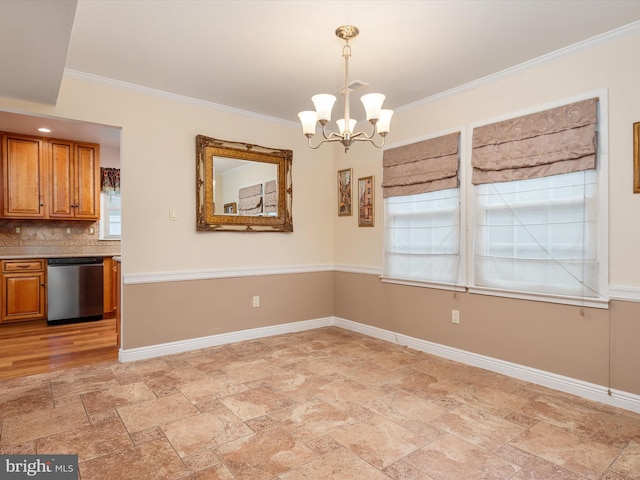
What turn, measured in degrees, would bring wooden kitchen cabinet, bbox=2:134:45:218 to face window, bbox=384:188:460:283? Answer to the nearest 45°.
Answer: approximately 45° to its left

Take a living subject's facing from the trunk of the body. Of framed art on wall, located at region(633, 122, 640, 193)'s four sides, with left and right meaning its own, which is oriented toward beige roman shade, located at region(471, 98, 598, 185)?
right

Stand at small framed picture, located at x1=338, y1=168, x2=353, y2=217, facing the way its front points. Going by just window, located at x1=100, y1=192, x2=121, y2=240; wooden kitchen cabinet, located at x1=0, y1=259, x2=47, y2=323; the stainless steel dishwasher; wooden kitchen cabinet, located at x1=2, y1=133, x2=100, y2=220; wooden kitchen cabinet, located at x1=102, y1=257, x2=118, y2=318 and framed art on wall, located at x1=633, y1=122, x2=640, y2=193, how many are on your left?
1

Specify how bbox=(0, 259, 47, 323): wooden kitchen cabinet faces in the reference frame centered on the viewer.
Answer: facing the viewer

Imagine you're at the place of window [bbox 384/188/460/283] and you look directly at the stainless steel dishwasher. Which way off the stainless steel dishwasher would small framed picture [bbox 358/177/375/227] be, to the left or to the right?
right

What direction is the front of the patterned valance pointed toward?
toward the camera

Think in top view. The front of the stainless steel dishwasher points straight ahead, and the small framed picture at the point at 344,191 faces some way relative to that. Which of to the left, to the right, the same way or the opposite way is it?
to the right

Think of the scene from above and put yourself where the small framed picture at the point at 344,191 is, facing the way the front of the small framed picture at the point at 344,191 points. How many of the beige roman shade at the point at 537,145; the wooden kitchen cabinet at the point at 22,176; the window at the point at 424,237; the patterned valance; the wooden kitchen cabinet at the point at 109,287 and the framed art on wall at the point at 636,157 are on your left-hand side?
3

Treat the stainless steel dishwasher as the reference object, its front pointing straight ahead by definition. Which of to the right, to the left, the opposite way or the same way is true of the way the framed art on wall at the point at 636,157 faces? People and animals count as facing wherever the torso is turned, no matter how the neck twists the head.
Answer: to the right
